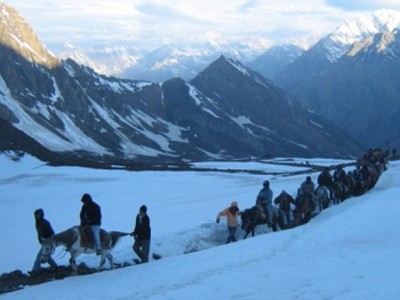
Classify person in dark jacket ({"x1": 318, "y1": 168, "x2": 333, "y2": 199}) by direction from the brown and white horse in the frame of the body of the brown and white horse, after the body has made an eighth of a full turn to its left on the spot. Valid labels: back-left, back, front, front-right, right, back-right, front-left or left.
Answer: back

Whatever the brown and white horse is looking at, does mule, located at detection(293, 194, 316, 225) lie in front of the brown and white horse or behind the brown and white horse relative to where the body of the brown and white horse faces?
behind

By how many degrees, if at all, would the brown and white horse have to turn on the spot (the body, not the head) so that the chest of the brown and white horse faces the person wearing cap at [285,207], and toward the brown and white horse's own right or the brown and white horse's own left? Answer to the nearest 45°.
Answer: approximately 135° to the brown and white horse's own right

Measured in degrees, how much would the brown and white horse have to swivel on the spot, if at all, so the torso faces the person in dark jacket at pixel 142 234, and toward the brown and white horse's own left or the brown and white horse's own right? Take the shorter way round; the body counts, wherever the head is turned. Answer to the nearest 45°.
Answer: approximately 135° to the brown and white horse's own right

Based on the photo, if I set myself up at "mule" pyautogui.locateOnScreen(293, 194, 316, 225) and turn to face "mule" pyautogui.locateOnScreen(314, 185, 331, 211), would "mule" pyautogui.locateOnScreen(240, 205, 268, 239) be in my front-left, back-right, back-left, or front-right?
back-left

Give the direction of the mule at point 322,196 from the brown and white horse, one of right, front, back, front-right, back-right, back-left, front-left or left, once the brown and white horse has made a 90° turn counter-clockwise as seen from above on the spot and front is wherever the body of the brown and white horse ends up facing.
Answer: back-left

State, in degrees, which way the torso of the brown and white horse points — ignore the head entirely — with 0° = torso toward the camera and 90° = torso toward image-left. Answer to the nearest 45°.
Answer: approximately 90°

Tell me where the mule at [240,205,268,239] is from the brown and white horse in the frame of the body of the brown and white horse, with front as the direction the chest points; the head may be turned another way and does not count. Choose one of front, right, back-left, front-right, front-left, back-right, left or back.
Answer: back-right
